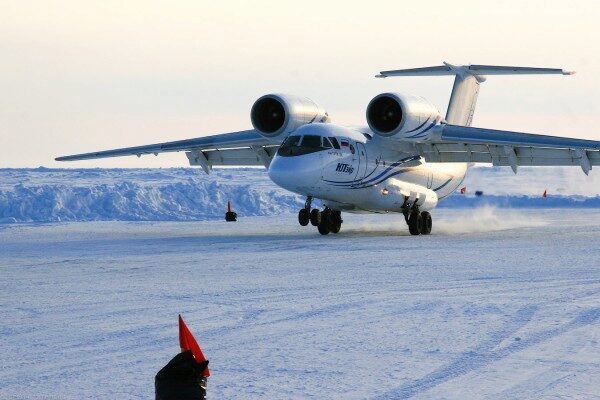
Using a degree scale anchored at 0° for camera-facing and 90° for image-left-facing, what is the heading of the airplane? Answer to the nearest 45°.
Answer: approximately 45°
